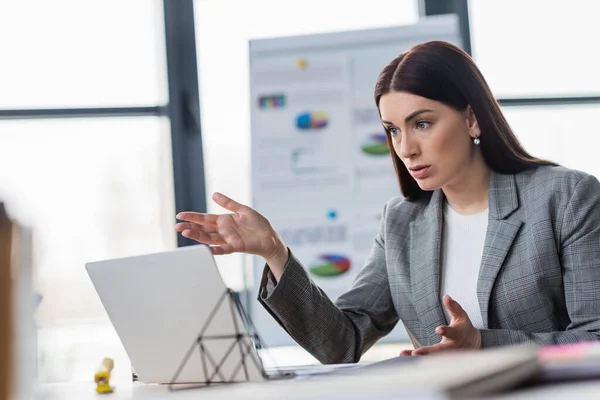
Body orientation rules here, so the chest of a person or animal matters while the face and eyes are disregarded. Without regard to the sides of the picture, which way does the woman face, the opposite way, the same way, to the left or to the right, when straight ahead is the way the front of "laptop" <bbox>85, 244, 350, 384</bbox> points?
the opposite way

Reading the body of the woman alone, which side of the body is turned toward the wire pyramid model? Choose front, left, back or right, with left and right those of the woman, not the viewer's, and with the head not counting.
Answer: front

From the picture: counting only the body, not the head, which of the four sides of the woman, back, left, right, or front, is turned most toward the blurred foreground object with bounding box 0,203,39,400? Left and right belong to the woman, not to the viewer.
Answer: front

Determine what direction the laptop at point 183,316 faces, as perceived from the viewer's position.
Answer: facing away from the viewer and to the right of the viewer

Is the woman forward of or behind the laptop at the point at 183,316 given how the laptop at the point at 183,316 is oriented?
forward

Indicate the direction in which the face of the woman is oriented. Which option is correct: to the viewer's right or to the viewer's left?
to the viewer's left

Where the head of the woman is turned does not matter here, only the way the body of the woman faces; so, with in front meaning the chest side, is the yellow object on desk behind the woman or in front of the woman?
in front

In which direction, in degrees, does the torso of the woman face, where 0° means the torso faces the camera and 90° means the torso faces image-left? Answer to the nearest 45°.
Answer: approximately 45°
